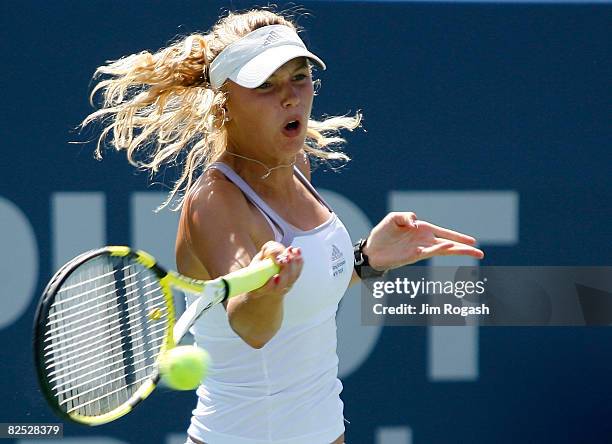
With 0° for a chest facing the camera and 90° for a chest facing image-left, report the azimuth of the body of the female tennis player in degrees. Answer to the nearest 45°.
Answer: approximately 315°
